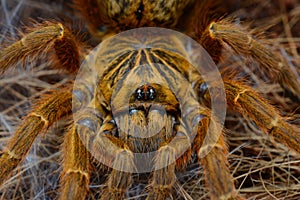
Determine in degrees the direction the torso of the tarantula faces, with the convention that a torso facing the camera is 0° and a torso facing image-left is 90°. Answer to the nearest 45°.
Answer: approximately 0°
